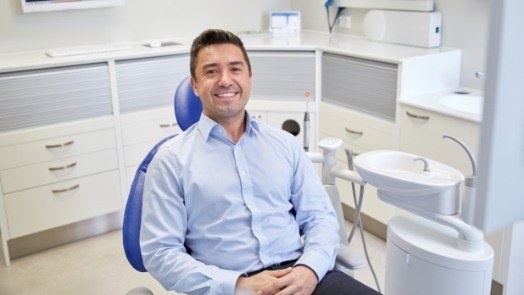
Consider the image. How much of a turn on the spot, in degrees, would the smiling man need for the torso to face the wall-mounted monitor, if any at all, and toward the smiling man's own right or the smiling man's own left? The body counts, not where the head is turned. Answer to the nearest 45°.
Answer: approximately 180°

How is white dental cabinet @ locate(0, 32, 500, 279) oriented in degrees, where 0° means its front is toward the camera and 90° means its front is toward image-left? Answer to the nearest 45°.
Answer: approximately 0°

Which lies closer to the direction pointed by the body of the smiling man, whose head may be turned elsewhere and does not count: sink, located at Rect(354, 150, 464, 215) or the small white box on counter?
the sink

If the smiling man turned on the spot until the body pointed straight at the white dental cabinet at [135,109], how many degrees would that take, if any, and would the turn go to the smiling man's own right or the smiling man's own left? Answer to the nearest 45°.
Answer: approximately 135° to the smiling man's own left

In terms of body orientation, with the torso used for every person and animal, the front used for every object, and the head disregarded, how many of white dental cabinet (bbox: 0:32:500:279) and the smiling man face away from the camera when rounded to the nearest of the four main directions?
0

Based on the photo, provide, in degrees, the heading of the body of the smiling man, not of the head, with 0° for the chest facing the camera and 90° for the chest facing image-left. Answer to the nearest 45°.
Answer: approximately 315°
